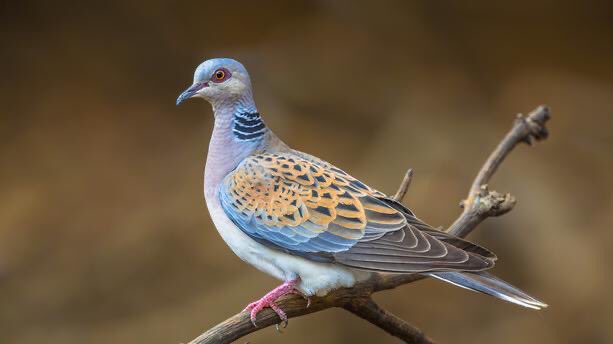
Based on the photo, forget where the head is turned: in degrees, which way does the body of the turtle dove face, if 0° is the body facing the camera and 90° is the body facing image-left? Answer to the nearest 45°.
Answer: approximately 90°
